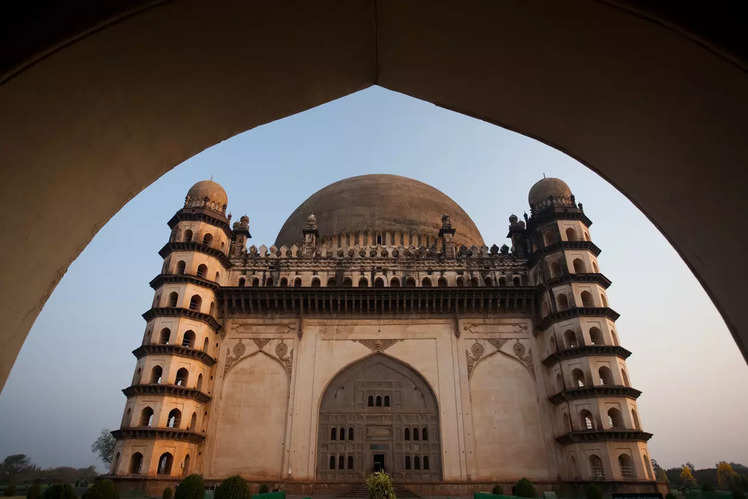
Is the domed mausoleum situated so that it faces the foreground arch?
yes

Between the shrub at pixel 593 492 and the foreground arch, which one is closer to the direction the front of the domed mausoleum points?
the foreground arch

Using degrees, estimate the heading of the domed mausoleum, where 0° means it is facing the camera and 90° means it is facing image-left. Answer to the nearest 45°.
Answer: approximately 0°

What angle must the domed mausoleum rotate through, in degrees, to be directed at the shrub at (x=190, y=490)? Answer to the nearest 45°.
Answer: approximately 45° to its right

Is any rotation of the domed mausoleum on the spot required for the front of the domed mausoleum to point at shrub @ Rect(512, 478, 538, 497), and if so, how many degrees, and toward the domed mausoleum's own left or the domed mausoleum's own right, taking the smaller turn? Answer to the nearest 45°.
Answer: approximately 45° to the domed mausoleum's own left

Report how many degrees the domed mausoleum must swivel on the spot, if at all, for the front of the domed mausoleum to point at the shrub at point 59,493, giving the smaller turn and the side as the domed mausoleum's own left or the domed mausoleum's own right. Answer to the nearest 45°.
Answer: approximately 45° to the domed mausoleum's own right
